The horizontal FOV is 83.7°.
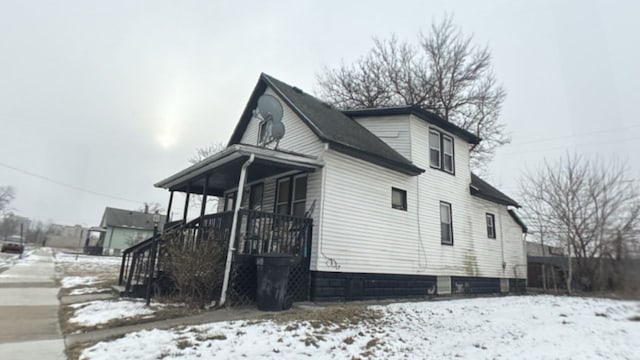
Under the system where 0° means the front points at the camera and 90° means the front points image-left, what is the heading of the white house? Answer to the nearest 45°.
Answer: approximately 45°

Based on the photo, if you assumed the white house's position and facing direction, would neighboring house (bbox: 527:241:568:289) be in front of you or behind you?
behind

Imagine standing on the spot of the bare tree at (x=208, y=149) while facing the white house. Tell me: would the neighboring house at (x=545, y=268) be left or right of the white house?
left

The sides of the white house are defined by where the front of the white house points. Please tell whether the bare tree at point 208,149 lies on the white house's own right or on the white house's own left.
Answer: on the white house's own right

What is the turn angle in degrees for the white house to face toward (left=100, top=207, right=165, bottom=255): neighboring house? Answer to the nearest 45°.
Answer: approximately 90° to its right

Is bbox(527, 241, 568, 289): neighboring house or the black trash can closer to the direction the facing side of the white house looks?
the black trash can
